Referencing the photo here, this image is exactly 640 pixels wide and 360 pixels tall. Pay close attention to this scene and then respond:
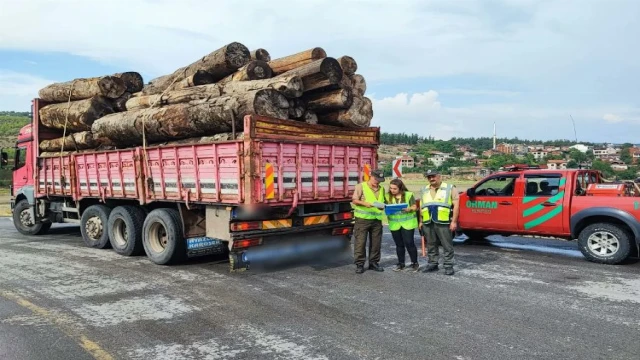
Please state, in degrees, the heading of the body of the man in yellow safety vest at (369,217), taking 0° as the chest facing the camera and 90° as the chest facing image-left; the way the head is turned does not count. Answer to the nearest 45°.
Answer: approximately 315°

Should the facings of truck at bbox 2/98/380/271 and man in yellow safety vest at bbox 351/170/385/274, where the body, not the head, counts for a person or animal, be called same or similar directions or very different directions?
very different directions

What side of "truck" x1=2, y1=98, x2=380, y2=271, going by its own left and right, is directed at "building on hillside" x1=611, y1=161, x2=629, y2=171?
right

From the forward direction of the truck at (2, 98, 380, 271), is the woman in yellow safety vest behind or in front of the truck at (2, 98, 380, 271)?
behind

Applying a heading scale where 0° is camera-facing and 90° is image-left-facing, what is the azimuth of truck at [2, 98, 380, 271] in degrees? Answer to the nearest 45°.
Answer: approximately 135°

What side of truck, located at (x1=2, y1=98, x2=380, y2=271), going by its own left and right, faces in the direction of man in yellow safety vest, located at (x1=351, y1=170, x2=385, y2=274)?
back

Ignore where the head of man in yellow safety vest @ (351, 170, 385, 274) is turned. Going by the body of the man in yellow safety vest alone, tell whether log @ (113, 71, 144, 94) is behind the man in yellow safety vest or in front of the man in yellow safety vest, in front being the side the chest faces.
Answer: behind
